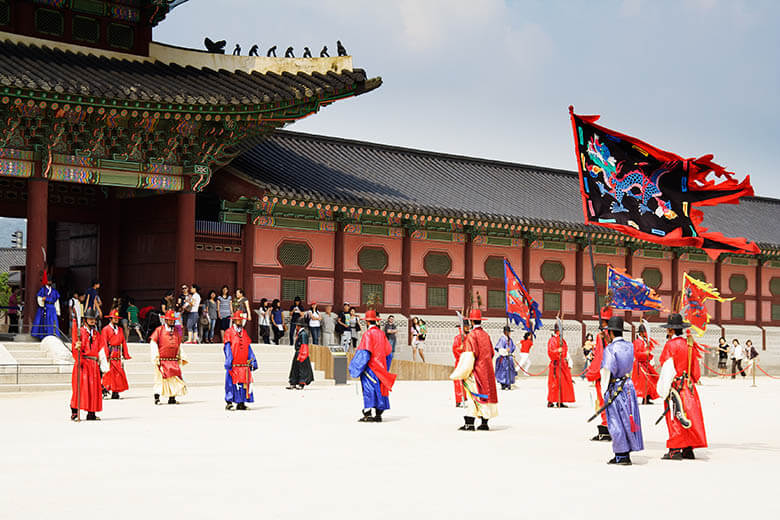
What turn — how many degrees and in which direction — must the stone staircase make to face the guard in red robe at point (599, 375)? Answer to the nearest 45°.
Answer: approximately 45° to its left

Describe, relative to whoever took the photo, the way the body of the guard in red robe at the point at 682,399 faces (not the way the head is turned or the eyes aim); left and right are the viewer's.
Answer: facing away from the viewer and to the left of the viewer

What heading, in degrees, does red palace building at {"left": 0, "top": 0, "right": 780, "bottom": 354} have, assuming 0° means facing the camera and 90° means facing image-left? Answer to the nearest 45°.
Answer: approximately 315°

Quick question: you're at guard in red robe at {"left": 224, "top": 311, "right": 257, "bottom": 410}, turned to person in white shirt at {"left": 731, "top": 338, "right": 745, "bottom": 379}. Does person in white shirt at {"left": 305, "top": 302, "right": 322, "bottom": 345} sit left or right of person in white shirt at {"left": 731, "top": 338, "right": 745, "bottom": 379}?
left

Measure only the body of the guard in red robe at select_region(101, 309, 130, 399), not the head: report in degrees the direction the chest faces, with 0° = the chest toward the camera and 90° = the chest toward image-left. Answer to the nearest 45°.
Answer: approximately 315°

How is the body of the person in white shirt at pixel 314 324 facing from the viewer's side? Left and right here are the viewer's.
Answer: facing the viewer

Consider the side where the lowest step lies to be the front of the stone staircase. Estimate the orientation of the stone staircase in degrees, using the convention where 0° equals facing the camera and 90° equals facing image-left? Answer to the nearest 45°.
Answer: approximately 0°

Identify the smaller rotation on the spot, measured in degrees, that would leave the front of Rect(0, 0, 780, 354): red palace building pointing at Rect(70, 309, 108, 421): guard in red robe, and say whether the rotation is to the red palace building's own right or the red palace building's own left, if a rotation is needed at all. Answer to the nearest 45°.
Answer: approximately 45° to the red palace building's own right

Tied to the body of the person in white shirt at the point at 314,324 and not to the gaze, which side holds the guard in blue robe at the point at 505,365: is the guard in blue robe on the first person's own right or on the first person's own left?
on the first person's own left
